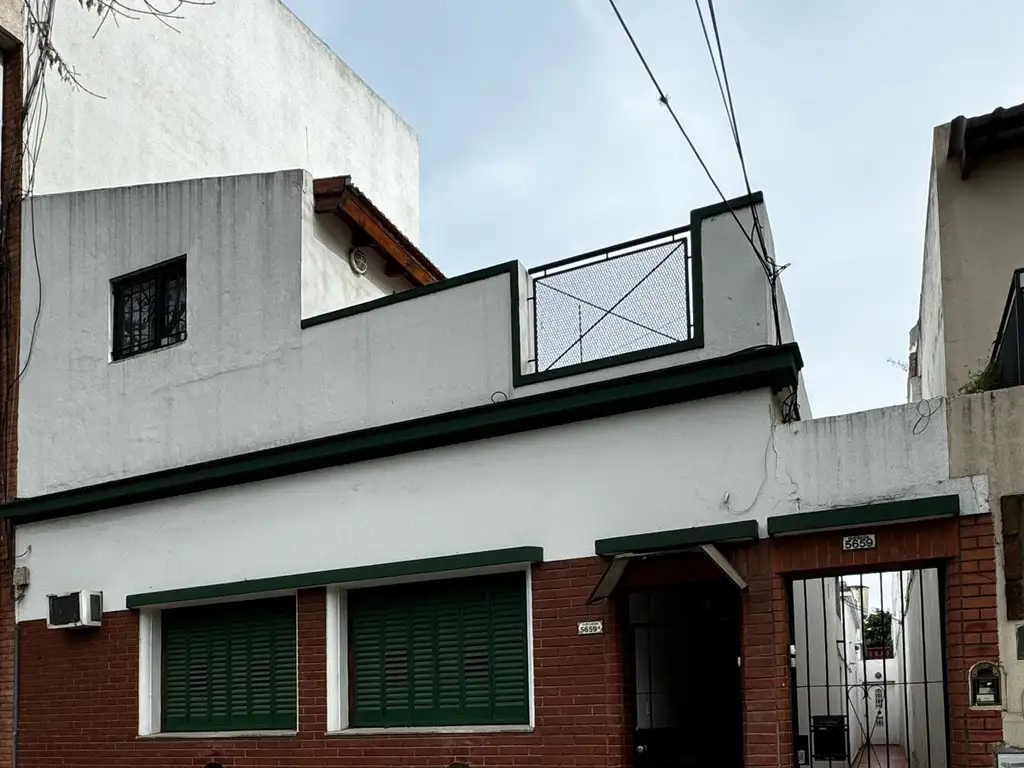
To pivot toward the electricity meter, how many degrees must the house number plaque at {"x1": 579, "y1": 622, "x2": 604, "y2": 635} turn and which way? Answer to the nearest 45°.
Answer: approximately 45° to its left

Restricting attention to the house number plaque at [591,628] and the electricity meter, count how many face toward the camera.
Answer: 2

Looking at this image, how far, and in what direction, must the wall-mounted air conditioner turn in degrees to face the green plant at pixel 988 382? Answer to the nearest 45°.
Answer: approximately 90° to its left

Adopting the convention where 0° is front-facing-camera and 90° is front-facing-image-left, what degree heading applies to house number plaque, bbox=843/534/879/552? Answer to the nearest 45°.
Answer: approximately 0°

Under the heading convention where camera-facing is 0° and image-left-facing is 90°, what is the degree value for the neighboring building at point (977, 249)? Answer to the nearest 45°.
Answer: approximately 0°

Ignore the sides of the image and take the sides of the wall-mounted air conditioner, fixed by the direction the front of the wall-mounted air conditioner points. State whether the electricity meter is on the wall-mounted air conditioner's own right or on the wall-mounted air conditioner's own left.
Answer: on the wall-mounted air conditioner's own left
